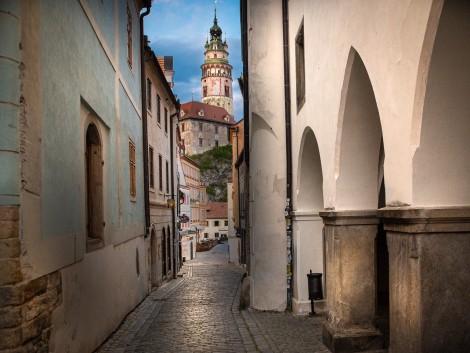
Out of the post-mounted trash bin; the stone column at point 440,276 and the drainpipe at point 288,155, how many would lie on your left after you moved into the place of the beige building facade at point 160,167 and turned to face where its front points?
0

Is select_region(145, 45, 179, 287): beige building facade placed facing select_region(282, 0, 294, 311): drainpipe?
no

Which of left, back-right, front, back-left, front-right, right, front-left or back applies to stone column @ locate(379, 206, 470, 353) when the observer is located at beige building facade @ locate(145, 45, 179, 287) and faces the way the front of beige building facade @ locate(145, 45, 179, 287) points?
right

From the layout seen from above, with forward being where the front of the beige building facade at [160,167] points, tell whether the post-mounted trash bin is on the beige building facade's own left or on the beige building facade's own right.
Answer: on the beige building facade's own right

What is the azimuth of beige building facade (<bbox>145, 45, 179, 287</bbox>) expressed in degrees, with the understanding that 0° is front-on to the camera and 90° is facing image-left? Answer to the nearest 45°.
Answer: approximately 270°

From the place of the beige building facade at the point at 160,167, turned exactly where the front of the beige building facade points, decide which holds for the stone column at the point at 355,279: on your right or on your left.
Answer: on your right
